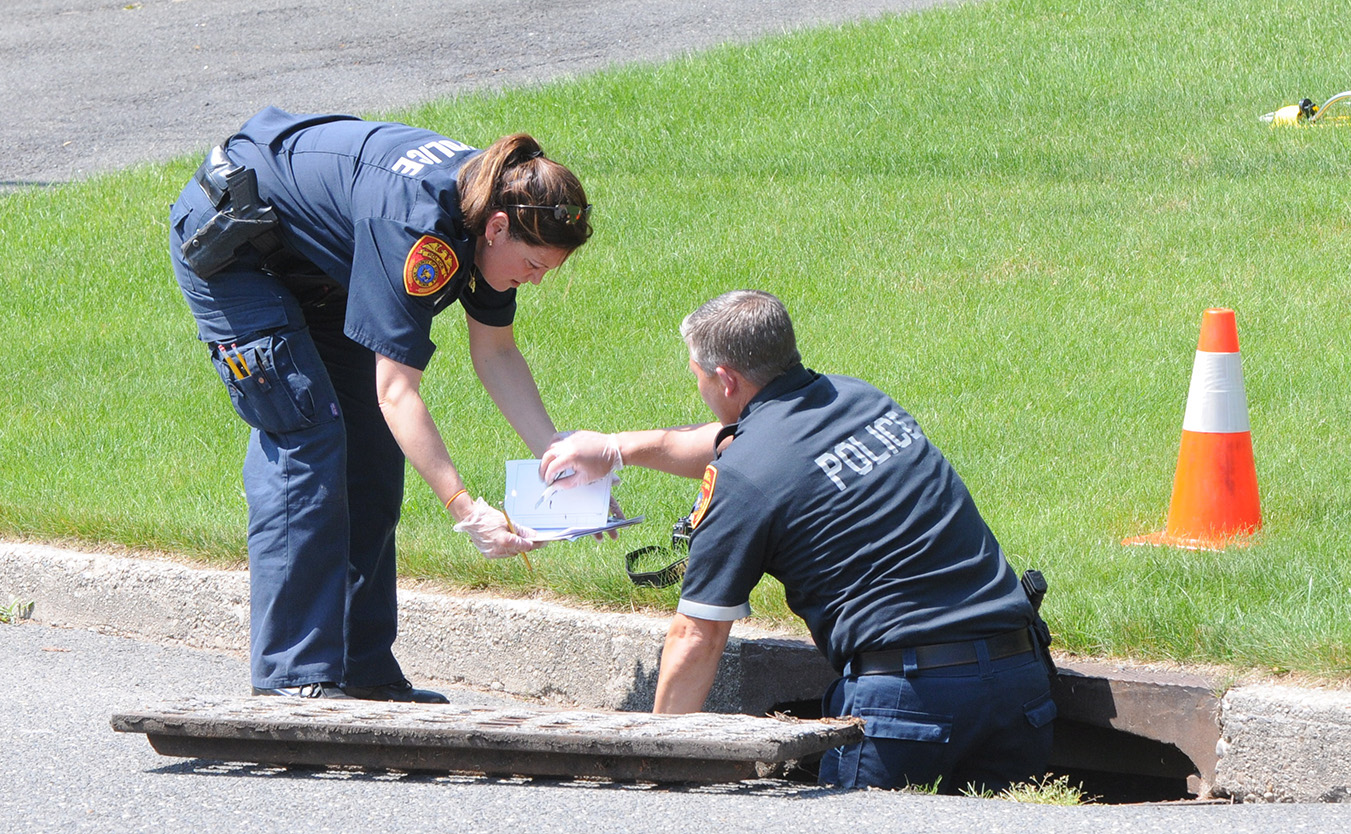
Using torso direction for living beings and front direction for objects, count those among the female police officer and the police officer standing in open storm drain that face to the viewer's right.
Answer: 1

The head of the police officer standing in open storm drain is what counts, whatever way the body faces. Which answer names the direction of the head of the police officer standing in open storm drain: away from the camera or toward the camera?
away from the camera

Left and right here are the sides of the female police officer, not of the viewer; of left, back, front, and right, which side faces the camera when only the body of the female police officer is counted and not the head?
right

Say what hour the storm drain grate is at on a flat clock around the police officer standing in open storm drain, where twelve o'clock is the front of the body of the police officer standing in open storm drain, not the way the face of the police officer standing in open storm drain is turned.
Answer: The storm drain grate is roughly at 10 o'clock from the police officer standing in open storm drain.

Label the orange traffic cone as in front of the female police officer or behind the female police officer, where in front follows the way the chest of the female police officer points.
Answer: in front

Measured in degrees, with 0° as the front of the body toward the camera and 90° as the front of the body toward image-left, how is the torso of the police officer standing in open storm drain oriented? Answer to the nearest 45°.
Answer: approximately 135°

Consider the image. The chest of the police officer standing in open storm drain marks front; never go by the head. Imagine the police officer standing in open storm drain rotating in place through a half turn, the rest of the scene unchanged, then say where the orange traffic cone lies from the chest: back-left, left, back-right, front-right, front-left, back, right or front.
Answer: left

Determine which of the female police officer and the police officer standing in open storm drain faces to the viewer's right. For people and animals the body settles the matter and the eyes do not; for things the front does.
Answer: the female police officer

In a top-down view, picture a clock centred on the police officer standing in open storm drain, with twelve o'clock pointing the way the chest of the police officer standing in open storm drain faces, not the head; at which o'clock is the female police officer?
The female police officer is roughly at 11 o'clock from the police officer standing in open storm drain.
